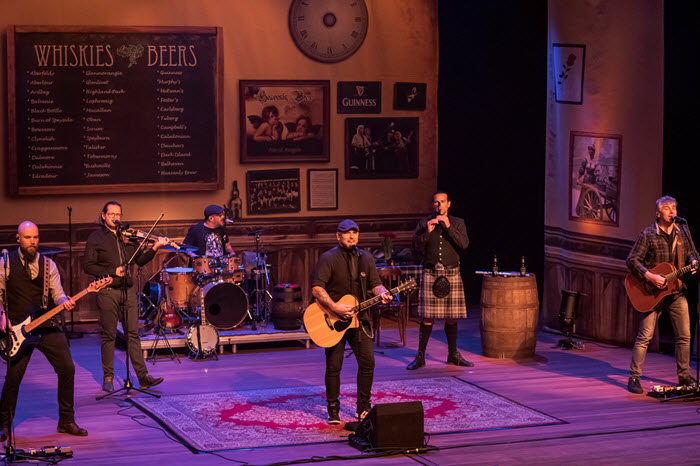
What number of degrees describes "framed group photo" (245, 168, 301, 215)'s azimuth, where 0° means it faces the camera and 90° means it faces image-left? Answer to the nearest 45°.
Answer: approximately 0°

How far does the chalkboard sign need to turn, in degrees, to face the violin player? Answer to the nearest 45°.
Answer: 0° — it already faces them

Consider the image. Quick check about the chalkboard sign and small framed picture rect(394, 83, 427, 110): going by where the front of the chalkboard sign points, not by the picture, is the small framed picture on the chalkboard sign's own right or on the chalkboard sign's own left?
on the chalkboard sign's own left

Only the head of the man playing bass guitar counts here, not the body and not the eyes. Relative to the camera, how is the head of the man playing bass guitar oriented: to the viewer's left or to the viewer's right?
to the viewer's right

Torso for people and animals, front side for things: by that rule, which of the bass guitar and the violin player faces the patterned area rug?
the violin player

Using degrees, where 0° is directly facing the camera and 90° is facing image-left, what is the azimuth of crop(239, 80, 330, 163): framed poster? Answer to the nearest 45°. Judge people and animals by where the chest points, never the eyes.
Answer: approximately 0°

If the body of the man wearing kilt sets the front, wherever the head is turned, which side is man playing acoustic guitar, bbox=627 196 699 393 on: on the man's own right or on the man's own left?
on the man's own left

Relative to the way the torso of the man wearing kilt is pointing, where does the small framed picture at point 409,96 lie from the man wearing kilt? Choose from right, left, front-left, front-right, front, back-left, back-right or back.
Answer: back

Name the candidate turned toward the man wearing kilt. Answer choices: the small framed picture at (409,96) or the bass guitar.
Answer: the small framed picture

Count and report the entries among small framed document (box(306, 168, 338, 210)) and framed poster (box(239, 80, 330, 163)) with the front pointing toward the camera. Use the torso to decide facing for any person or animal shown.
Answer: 2

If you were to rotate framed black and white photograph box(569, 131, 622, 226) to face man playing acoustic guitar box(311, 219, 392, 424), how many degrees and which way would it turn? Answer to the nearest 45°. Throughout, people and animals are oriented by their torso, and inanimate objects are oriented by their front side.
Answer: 0° — it already faces them

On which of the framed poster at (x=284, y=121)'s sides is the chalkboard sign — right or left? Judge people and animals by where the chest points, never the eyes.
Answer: on its right
